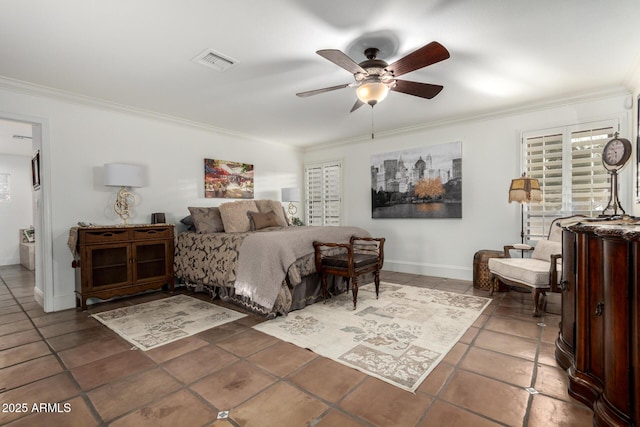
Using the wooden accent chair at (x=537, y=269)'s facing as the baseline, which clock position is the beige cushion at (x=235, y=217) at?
The beige cushion is roughly at 1 o'clock from the wooden accent chair.

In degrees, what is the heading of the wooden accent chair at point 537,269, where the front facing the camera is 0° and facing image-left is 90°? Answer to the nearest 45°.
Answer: approximately 45°

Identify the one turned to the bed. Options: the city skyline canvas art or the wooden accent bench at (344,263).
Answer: the city skyline canvas art

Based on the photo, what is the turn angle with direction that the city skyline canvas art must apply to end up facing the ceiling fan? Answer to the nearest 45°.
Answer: approximately 45° to its left

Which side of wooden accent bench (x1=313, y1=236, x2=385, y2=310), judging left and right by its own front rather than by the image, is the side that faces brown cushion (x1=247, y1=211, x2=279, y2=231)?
back

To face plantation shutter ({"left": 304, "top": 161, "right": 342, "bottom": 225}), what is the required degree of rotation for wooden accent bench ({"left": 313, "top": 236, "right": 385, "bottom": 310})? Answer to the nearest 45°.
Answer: approximately 135° to its left

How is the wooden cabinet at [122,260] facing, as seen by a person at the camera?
facing the viewer and to the right of the viewer

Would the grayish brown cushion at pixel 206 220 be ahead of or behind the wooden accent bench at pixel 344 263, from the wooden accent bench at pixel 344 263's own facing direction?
behind
